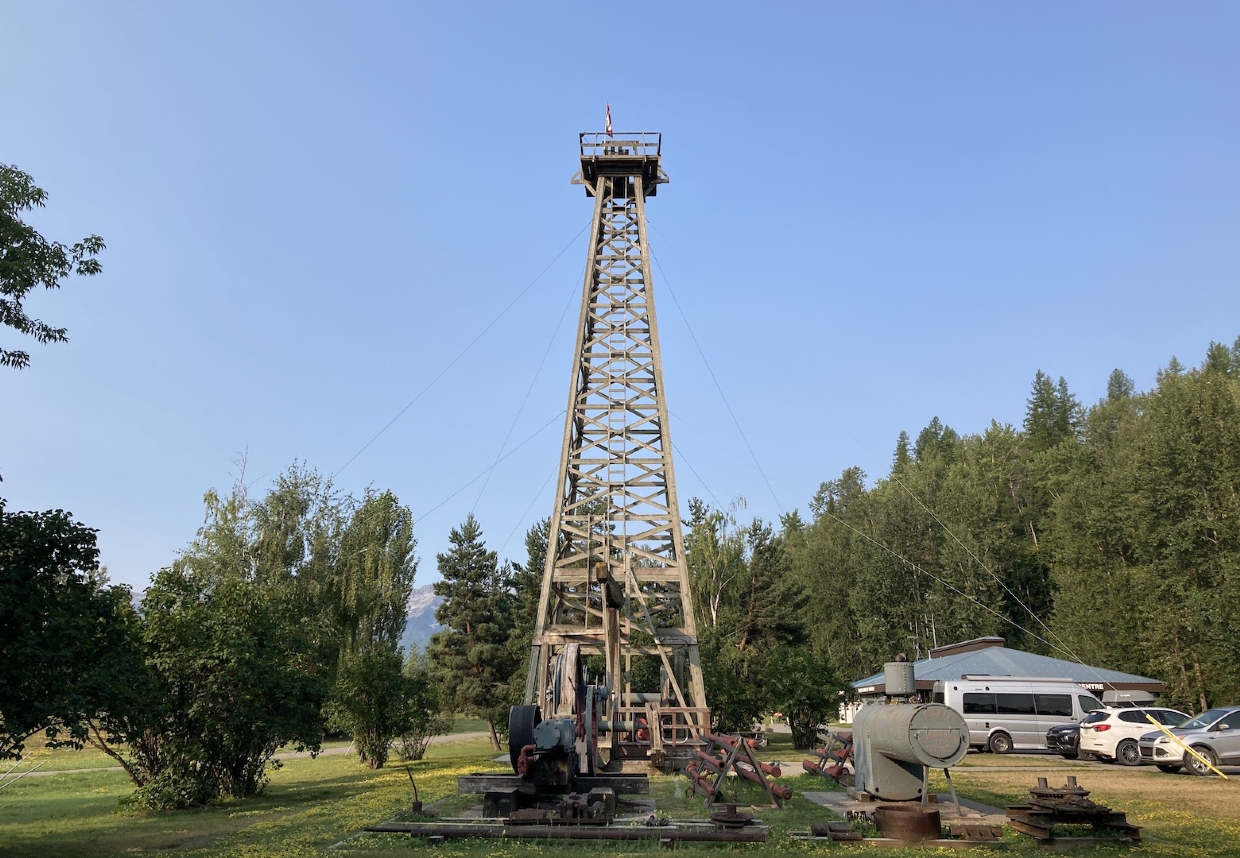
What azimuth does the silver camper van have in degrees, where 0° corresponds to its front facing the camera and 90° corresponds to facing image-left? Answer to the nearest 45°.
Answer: approximately 270°

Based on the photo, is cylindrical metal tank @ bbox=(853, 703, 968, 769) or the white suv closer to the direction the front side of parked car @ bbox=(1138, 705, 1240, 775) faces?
the cylindrical metal tank

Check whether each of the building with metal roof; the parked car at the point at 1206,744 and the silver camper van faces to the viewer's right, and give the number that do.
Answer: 1

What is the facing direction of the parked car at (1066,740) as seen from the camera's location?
facing the viewer and to the left of the viewer

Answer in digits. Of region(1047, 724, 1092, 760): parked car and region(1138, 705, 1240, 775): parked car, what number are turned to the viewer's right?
0

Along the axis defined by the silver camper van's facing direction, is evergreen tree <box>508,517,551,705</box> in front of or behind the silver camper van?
behind

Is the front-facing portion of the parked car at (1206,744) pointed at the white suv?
no

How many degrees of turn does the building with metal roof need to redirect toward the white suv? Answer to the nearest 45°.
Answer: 0° — it already faces it

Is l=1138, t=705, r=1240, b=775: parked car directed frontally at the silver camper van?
no

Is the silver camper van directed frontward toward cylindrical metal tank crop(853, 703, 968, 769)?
no

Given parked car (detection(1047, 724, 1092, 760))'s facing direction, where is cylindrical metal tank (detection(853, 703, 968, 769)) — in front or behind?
in front

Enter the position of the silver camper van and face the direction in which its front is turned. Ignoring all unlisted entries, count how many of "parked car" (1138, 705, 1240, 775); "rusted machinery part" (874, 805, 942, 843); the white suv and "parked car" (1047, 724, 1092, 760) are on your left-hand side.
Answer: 0

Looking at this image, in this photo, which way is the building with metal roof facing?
toward the camera

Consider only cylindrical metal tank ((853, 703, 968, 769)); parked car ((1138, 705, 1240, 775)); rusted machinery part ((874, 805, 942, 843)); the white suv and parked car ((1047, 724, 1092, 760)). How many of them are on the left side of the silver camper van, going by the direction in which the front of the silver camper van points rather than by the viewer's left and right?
0

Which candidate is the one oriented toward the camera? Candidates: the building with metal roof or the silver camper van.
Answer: the building with metal roof
